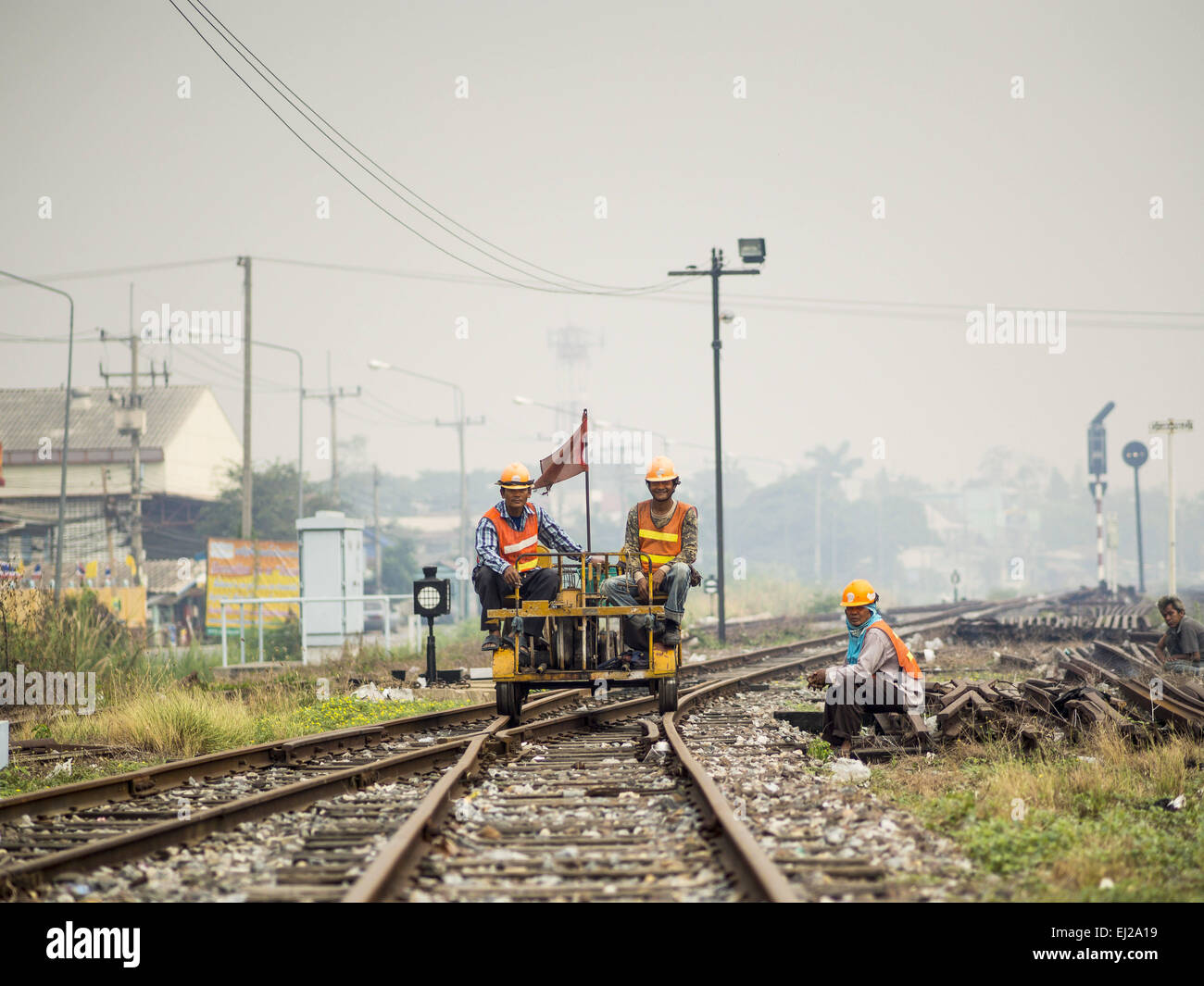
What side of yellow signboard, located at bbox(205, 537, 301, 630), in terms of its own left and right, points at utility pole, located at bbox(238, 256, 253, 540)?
back

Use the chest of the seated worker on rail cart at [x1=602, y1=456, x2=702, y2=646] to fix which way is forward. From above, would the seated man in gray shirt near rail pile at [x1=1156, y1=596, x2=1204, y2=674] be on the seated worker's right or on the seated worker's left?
on the seated worker's left

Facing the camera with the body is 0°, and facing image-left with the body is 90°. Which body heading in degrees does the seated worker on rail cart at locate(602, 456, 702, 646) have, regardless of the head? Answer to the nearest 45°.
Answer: approximately 0°

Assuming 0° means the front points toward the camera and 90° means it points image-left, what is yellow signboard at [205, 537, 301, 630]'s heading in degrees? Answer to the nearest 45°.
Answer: approximately 0°
